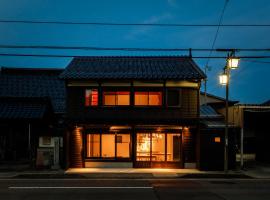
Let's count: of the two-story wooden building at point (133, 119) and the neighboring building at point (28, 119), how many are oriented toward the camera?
2

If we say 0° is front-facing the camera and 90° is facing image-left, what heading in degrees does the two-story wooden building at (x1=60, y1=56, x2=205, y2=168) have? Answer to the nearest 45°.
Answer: approximately 0°

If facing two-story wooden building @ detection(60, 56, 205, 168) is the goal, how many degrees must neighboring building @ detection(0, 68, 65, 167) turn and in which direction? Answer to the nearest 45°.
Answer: approximately 45° to its left

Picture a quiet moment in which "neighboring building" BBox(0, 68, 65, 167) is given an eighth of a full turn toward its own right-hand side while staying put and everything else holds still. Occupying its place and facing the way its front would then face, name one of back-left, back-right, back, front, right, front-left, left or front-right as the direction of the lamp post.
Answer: left
